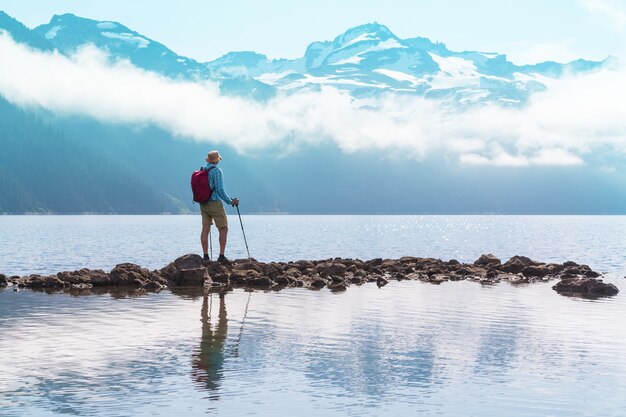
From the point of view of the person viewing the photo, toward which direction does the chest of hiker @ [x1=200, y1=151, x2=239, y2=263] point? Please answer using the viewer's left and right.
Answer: facing away from the viewer and to the right of the viewer

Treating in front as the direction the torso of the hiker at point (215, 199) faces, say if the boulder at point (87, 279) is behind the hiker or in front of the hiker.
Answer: behind

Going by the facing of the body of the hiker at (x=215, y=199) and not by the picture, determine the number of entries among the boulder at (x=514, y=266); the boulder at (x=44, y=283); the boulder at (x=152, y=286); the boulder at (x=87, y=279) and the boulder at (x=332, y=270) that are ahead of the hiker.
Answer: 2

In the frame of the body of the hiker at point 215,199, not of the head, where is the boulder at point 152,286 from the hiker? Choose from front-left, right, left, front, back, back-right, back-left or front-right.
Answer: back

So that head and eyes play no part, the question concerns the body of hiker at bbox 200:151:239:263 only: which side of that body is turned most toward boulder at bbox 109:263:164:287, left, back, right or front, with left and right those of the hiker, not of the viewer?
back
